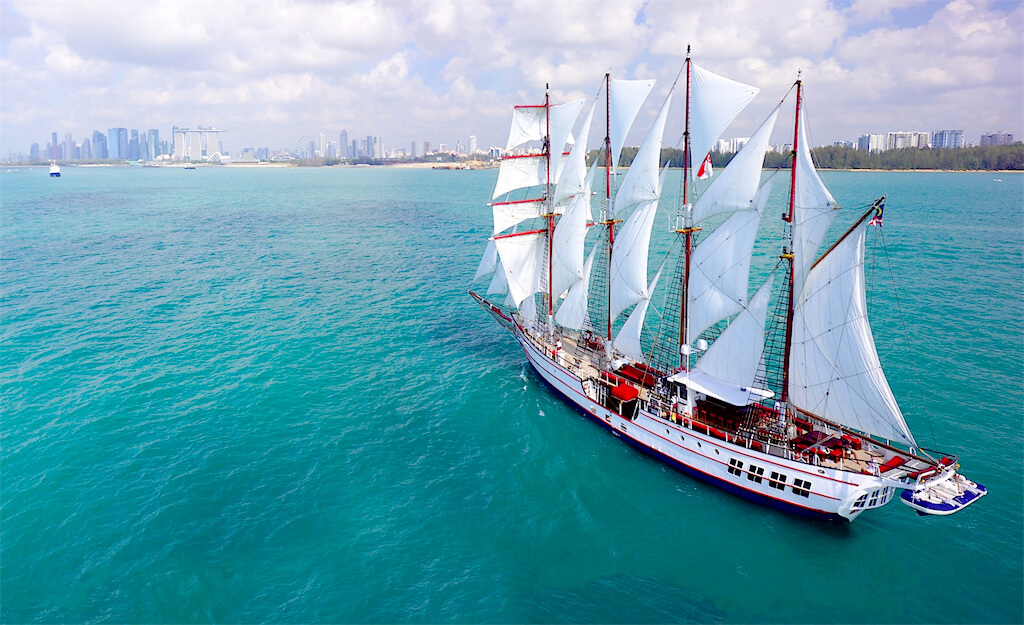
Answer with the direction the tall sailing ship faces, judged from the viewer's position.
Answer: facing away from the viewer and to the left of the viewer
